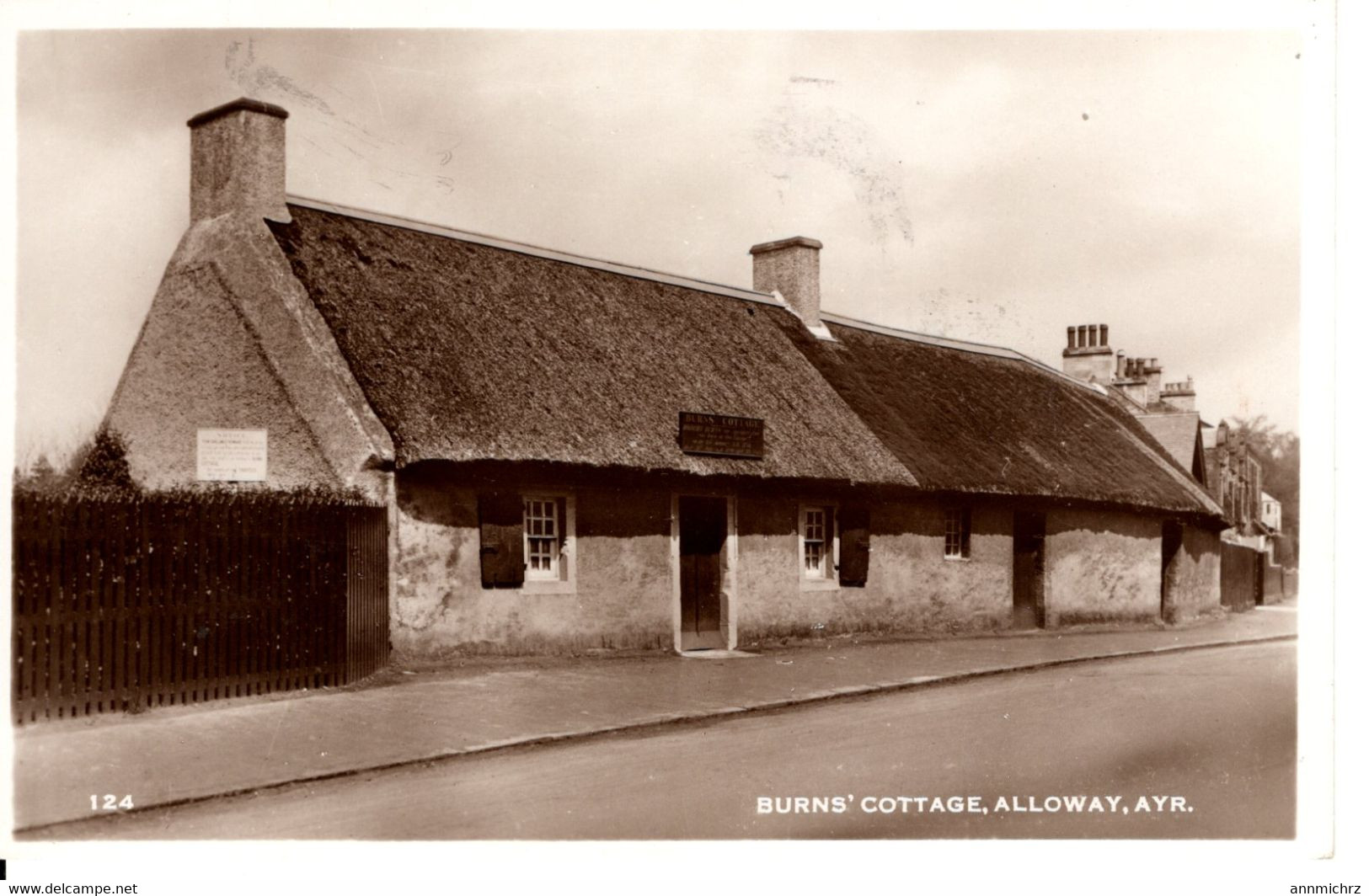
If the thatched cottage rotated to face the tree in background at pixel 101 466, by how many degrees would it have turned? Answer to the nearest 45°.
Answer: approximately 135° to its right

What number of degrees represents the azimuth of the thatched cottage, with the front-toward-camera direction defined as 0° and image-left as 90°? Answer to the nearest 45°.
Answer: approximately 315°

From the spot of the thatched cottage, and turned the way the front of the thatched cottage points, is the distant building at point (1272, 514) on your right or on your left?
on your left

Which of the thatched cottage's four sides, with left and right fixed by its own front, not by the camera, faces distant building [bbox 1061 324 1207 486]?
left
